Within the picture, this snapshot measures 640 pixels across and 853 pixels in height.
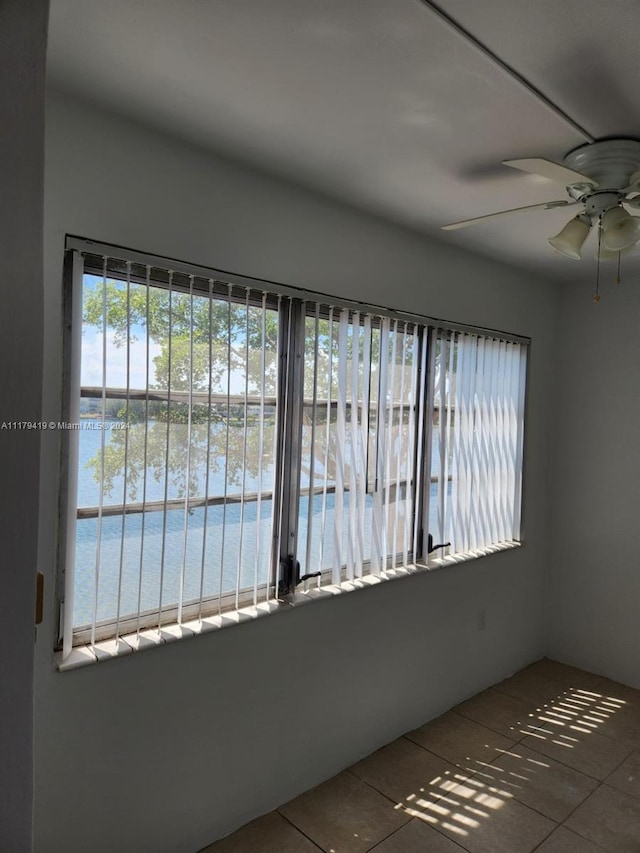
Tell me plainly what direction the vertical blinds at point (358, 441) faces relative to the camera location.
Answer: facing the viewer and to the right of the viewer

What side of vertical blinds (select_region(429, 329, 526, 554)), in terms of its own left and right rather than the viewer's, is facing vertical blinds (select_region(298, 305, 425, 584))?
right

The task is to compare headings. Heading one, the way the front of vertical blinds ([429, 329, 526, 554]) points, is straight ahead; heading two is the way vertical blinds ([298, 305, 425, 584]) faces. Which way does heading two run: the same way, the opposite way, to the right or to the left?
the same way

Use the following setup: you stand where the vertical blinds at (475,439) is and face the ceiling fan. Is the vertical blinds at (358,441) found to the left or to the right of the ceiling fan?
right

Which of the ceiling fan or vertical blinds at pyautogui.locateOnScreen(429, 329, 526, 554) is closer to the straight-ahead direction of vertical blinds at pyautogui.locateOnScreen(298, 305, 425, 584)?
the ceiling fan

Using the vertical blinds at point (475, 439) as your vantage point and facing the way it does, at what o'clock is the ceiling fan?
The ceiling fan is roughly at 1 o'clock from the vertical blinds.

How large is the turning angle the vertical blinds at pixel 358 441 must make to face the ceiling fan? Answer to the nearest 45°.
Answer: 0° — it already faces it

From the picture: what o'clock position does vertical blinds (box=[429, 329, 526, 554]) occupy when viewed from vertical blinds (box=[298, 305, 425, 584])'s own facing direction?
vertical blinds (box=[429, 329, 526, 554]) is roughly at 9 o'clock from vertical blinds (box=[298, 305, 425, 584]).

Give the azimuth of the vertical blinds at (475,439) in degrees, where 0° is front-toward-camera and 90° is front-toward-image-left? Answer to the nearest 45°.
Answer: approximately 315°

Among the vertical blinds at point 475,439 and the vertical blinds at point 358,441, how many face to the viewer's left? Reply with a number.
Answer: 0
